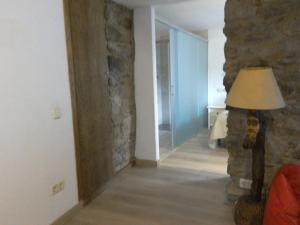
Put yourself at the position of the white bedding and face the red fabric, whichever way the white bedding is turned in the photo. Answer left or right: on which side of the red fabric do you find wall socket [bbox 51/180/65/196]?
right

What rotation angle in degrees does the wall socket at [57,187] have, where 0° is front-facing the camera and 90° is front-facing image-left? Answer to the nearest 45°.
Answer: approximately 315°

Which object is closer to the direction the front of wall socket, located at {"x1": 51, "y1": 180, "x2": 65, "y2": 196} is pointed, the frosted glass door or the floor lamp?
the floor lamp

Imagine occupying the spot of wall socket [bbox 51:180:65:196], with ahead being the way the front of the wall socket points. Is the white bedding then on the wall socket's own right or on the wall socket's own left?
on the wall socket's own left

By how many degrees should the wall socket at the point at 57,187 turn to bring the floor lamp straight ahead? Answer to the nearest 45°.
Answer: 0° — it already faces it

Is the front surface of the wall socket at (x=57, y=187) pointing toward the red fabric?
yes

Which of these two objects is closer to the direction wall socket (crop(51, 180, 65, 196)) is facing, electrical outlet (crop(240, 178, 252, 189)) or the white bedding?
the electrical outlet

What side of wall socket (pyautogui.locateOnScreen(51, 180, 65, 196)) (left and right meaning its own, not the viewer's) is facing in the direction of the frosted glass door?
left

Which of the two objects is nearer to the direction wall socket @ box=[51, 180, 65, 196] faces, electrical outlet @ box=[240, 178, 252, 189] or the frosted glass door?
the electrical outlet

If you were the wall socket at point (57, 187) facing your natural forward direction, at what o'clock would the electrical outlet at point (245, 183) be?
The electrical outlet is roughly at 11 o'clock from the wall socket.
